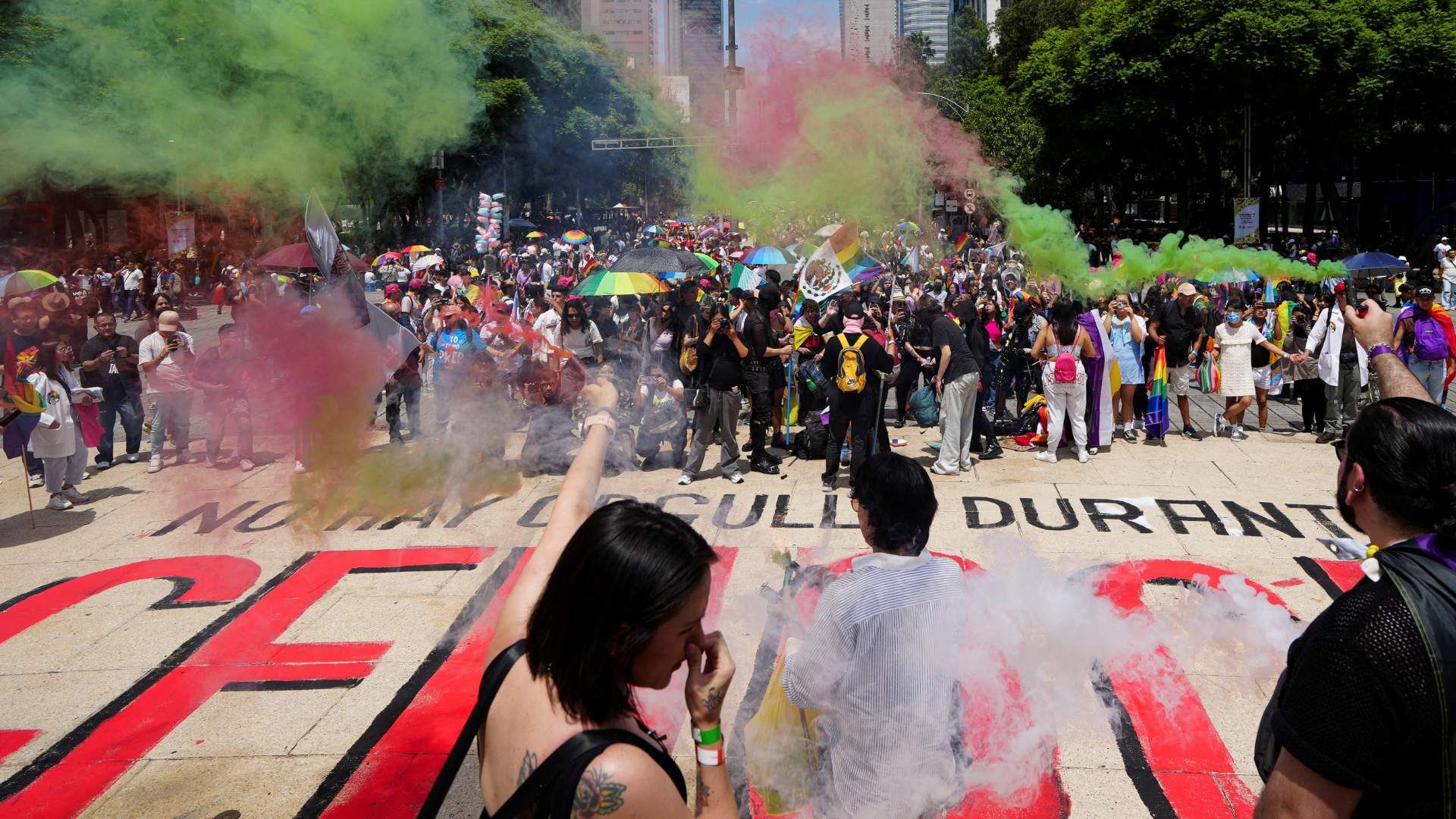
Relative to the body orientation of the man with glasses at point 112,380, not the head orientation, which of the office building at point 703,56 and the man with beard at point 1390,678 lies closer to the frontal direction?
the man with beard

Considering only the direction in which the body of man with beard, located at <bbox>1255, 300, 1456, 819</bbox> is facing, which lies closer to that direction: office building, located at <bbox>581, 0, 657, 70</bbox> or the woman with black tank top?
the office building

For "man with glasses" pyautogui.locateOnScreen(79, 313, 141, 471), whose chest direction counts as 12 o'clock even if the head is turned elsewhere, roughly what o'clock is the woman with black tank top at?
The woman with black tank top is roughly at 12 o'clock from the man with glasses.

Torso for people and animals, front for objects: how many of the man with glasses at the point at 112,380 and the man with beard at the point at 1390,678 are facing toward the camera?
1

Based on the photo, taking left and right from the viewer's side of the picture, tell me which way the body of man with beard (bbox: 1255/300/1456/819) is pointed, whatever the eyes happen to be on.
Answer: facing away from the viewer and to the left of the viewer

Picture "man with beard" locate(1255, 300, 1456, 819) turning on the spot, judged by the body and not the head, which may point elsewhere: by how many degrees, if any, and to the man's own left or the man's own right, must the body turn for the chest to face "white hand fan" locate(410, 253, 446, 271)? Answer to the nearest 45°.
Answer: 0° — they already face it

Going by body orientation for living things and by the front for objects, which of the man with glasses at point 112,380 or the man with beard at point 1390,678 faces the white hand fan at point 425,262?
the man with beard at point 1390,678

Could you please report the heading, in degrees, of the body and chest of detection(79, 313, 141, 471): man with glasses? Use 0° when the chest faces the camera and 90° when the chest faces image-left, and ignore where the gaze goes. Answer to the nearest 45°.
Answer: approximately 0°

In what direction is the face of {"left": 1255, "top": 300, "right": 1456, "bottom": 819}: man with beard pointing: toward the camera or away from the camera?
away from the camera

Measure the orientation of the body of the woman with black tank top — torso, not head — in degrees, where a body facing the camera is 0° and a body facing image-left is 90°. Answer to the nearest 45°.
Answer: approximately 225°

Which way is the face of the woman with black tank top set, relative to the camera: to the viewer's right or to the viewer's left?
to the viewer's right
